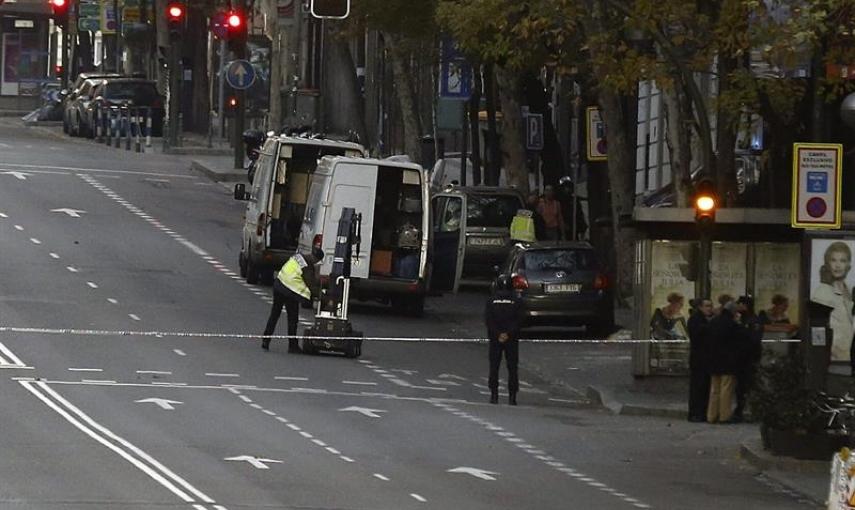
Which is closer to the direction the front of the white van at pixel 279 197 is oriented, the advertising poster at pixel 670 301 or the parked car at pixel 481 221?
the parked car

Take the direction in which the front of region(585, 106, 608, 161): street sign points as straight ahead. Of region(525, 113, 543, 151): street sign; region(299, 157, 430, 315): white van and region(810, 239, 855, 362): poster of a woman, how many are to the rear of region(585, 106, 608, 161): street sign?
1

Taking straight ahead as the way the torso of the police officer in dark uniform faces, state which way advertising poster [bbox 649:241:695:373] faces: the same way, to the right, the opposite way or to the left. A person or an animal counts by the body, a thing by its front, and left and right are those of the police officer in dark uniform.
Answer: the opposite way

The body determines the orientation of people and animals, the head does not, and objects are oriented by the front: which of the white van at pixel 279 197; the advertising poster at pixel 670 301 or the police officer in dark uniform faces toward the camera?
the advertising poster

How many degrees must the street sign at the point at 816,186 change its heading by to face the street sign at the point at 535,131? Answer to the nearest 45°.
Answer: approximately 180°

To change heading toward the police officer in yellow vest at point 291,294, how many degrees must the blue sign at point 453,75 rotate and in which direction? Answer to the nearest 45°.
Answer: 0° — it already faces them

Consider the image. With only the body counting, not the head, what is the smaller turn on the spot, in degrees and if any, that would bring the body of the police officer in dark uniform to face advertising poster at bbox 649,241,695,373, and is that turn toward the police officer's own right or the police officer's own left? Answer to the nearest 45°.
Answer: approximately 45° to the police officer's own right

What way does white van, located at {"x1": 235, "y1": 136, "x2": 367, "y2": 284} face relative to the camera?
away from the camera

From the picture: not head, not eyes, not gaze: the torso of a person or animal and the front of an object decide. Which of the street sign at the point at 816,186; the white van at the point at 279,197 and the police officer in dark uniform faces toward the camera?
the street sign

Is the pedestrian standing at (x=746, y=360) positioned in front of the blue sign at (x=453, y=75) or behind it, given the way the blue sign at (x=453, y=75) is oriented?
in front

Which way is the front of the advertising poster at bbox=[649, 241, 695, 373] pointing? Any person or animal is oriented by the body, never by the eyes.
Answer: toward the camera

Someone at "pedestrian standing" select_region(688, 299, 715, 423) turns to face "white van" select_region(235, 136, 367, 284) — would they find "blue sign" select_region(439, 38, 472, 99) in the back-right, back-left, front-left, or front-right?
front-right

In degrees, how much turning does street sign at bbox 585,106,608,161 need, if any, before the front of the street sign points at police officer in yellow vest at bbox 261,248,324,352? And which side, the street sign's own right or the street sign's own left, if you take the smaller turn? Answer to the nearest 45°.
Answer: approximately 45° to the street sign's own right

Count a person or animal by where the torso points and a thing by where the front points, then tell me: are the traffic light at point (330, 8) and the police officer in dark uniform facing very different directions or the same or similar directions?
very different directions

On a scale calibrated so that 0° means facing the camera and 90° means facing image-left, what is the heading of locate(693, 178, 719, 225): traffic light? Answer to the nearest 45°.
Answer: approximately 0°
